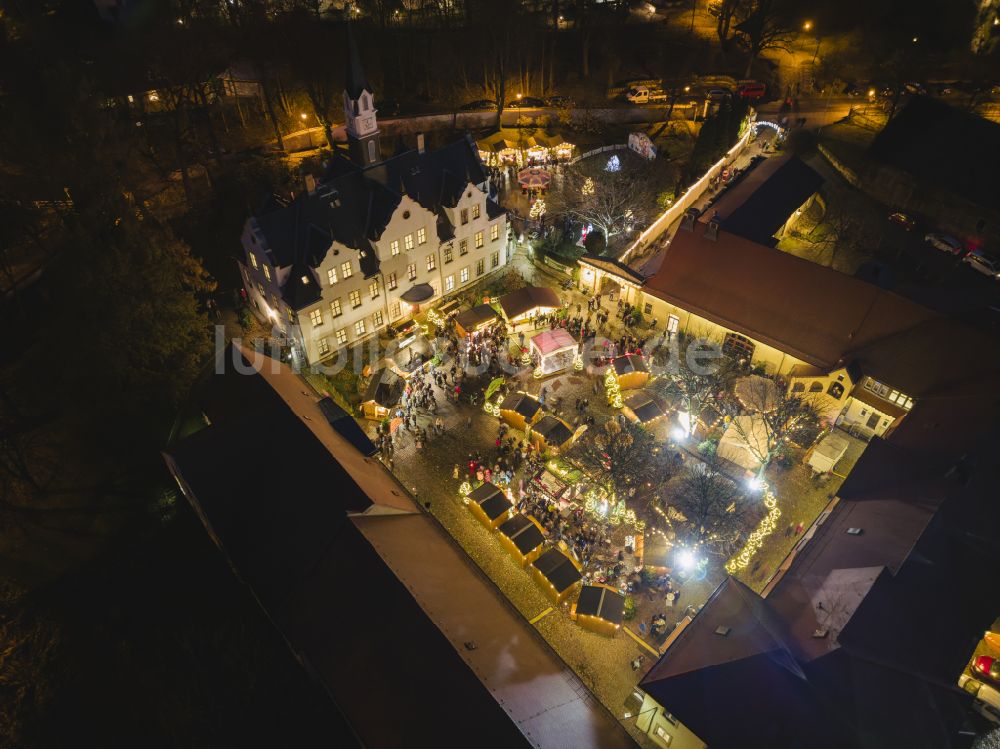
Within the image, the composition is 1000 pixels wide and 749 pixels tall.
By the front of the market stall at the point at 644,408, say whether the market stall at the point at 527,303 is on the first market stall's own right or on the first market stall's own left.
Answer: on the first market stall's own right

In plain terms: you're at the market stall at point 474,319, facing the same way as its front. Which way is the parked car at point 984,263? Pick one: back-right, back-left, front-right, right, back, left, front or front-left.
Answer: front-left

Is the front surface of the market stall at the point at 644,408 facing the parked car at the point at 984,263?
no

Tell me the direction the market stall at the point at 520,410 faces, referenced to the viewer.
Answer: facing the viewer and to the left of the viewer

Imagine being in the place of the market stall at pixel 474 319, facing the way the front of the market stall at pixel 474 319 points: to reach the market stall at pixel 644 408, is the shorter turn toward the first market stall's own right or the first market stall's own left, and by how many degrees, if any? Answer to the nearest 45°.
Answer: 0° — it already faces it

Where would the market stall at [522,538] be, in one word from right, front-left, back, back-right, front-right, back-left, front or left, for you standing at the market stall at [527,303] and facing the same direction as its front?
front-right

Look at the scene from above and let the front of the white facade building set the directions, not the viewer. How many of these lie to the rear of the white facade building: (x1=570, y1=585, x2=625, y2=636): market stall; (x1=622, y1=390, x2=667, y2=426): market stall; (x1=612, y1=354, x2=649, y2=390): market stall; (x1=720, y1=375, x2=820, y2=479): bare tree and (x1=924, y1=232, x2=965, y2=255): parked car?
0

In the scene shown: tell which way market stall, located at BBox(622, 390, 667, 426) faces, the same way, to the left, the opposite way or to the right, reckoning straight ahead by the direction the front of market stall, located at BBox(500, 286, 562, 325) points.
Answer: to the right

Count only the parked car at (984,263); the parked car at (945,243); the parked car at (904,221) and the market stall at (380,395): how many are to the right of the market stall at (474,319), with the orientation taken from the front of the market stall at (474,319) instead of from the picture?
1

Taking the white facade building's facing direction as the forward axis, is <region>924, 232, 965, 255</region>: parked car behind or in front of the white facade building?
in front

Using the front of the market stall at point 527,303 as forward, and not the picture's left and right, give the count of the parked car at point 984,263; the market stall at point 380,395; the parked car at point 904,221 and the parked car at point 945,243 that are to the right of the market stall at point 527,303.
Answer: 1

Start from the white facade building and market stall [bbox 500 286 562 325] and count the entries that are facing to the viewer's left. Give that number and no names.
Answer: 0

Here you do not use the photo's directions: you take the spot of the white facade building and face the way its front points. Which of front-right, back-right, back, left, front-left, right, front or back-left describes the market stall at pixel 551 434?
front

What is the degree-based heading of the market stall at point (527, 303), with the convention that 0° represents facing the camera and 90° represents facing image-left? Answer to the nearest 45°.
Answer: approximately 315°

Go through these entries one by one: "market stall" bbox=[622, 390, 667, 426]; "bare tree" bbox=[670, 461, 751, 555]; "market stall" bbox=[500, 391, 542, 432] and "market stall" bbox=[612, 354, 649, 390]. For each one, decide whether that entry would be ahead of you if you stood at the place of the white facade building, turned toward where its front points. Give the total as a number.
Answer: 4

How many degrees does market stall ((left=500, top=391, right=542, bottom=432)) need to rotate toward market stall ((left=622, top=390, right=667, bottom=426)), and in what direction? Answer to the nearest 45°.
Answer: approximately 135° to its left

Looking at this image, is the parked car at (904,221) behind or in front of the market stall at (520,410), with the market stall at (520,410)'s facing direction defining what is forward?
behind
